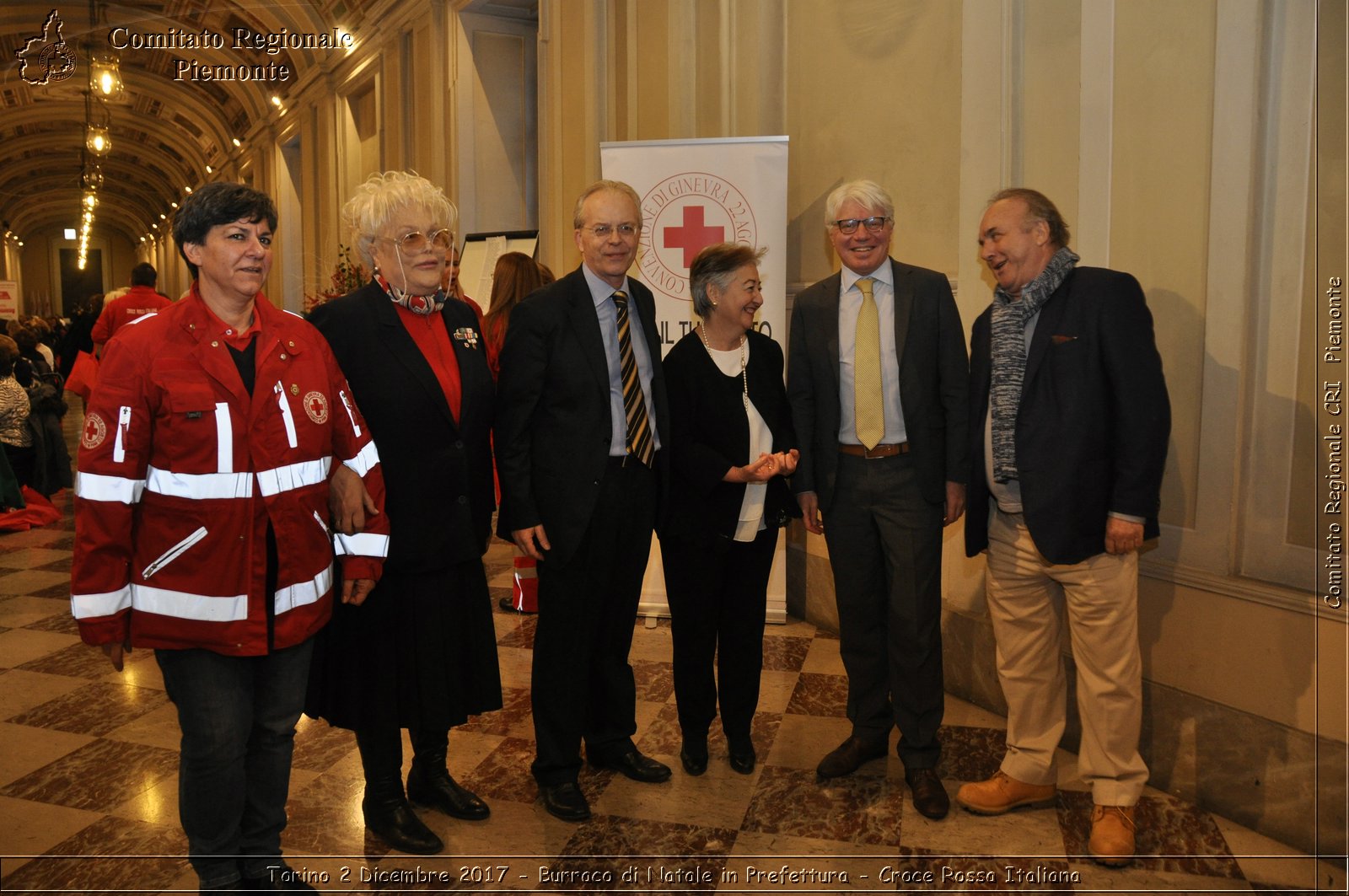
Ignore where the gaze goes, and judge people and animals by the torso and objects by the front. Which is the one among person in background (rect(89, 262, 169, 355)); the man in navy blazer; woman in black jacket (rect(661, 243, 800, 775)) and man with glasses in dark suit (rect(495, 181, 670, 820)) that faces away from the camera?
the person in background

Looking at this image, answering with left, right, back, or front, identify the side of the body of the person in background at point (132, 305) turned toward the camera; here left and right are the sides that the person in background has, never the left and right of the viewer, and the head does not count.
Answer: back

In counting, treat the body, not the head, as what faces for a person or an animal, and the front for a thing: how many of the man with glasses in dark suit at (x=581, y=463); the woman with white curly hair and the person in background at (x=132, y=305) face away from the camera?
1

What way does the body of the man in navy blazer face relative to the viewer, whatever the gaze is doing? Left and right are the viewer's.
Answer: facing the viewer and to the left of the viewer

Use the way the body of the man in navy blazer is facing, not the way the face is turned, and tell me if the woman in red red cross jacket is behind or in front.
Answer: in front

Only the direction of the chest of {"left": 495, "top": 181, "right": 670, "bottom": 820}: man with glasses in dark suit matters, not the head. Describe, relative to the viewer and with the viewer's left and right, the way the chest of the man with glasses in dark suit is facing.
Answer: facing the viewer and to the right of the viewer

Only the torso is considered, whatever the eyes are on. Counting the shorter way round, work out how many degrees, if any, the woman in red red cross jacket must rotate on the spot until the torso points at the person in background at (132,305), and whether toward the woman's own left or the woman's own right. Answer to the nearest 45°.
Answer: approximately 135° to the woman's own left

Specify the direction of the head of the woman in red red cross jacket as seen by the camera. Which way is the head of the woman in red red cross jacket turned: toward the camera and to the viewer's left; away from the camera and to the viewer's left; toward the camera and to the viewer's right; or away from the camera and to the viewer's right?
toward the camera and to the viewer's right

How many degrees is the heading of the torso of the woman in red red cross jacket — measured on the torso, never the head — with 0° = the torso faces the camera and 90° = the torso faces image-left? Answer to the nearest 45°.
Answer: approximately 315°

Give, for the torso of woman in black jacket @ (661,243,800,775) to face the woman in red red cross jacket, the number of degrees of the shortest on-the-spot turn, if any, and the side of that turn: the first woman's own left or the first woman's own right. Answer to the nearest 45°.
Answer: approximately 90° to the first woman's own right
